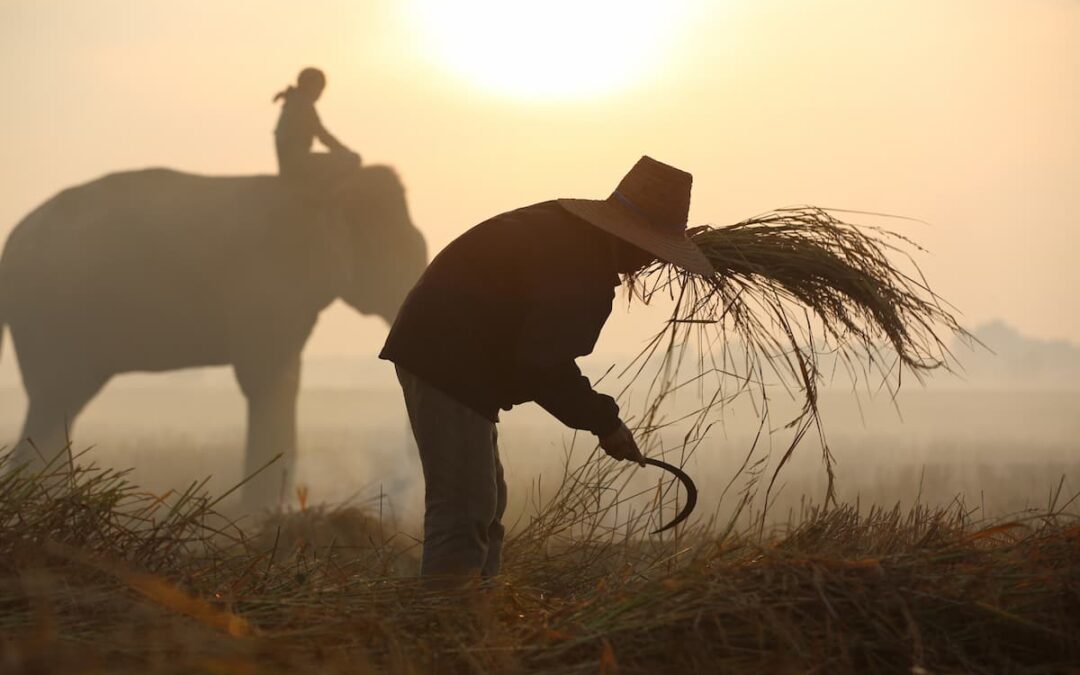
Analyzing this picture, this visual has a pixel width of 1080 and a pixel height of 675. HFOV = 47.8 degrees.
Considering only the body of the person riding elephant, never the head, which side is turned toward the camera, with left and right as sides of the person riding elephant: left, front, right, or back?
right

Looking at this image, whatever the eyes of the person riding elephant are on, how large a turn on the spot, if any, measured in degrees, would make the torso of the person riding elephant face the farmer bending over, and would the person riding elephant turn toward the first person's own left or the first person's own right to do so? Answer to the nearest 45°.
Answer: approximately 90° to the first person's own right

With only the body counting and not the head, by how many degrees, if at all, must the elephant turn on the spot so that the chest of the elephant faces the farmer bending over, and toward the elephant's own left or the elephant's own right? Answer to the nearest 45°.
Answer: approximately 90° to the elephant's own right

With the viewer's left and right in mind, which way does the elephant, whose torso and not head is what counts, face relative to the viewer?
facing to the right of the viewer

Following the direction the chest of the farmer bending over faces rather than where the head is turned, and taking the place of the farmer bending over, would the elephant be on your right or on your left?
on your left

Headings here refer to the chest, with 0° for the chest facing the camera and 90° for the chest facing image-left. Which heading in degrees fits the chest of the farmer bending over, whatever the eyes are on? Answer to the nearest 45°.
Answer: approximately 270°
